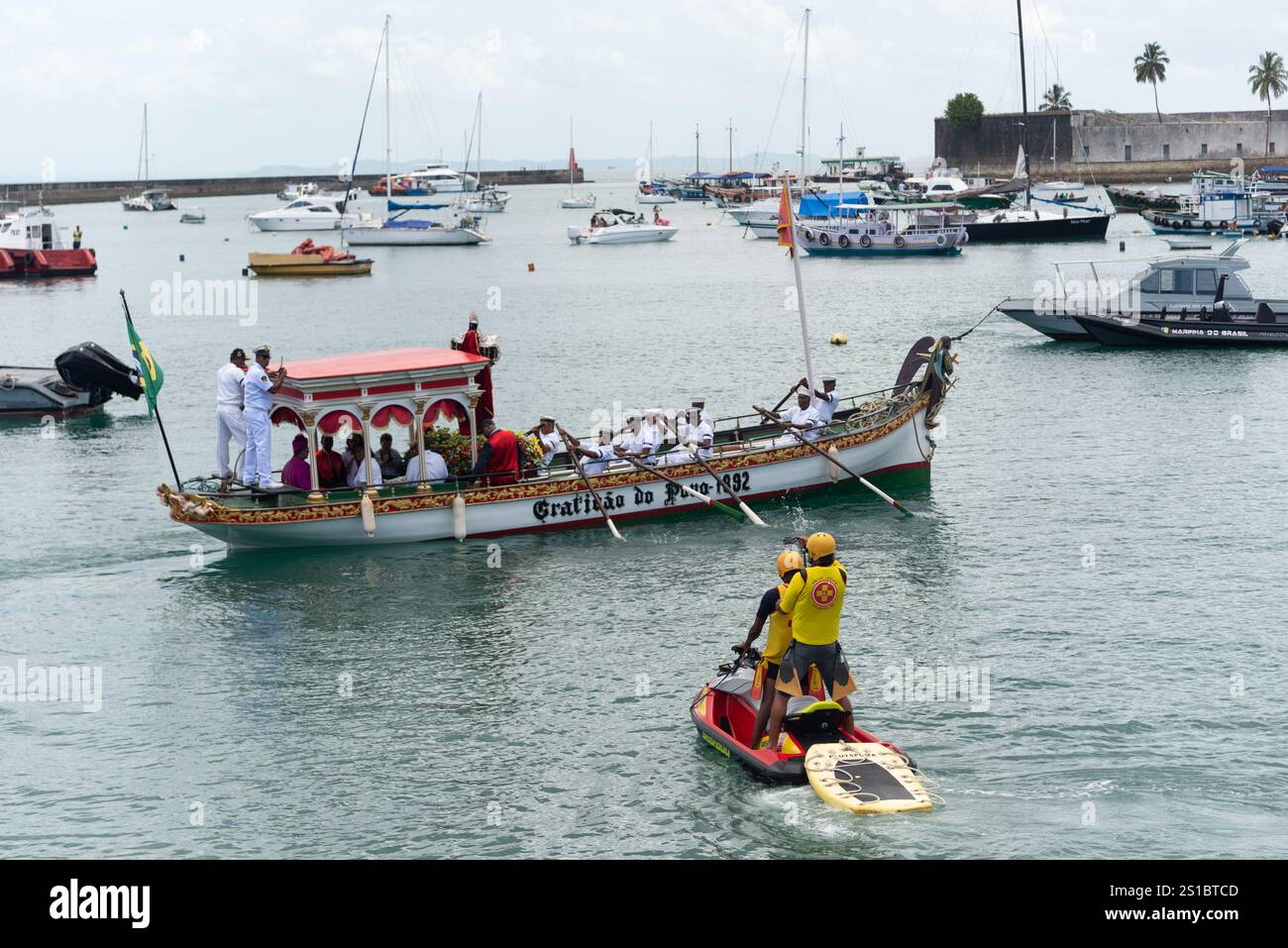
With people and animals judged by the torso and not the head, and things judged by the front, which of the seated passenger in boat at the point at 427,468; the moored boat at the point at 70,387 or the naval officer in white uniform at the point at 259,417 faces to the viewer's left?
the moored boat

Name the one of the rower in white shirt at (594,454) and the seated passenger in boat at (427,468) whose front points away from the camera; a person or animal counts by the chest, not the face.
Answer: the seated passenger in boat

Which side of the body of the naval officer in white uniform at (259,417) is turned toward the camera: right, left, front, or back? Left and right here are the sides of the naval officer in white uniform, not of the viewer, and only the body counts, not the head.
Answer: right

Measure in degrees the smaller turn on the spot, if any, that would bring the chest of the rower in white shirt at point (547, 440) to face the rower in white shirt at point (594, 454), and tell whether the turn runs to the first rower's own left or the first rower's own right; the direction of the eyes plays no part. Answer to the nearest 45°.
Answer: approximately 135° to the first rower's own left

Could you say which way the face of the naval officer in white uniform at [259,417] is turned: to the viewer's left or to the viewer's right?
to the viewer's right

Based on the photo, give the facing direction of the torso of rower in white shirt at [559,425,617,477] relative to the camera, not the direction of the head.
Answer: to the viewer's left

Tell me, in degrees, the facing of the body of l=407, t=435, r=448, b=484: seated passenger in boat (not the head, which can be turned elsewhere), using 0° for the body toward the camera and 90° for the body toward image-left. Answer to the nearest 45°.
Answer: approximately 180°

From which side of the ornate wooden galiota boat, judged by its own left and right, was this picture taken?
right

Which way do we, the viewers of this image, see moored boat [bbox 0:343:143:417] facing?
facing to the left of the viewer

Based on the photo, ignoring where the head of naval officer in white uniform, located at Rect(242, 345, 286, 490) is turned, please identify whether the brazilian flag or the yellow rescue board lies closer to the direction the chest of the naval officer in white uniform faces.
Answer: the yellow rescue board

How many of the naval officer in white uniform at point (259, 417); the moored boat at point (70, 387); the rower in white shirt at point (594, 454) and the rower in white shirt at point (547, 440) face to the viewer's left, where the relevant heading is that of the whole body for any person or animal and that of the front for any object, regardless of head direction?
3
